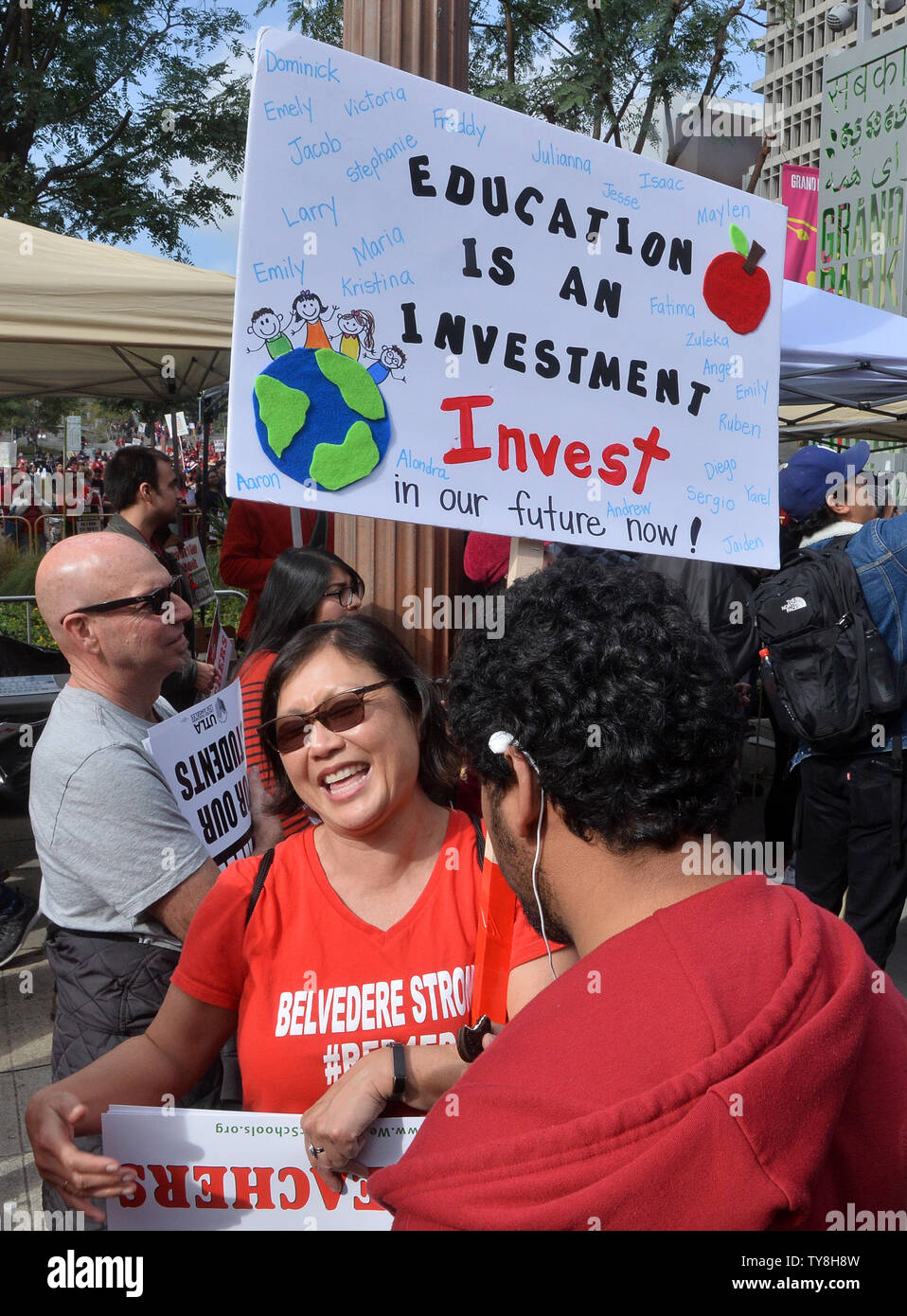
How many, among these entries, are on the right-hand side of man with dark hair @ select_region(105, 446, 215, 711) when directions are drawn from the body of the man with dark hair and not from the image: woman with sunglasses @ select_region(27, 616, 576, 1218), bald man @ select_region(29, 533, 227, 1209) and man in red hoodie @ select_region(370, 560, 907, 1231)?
3

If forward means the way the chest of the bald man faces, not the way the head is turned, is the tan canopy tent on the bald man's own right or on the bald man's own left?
on the bald man's own left

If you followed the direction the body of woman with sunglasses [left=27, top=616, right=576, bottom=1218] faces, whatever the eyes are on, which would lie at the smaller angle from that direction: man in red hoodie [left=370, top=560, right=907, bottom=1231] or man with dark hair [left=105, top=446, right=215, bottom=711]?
the man in red hoodie

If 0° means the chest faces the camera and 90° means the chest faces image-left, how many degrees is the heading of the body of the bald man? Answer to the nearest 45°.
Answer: approximately 270°

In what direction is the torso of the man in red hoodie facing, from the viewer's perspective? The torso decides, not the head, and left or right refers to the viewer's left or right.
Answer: facing away from the viewer and to the left of the viewer

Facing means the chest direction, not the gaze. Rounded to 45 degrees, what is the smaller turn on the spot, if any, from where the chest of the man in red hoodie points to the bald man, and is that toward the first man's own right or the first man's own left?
0° — they already face them
